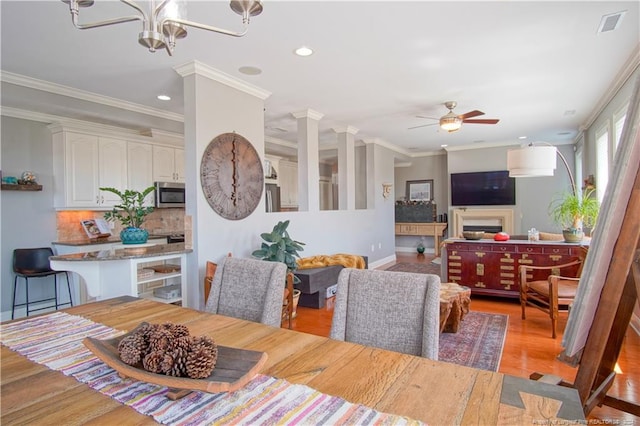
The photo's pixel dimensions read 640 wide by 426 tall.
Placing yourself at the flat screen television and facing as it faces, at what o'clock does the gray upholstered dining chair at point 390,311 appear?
The gray upholstered dining chair is roughly at 12 o'clock from the flat screen television.

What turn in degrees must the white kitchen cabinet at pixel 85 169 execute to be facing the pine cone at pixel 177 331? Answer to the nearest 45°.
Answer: approximately 45° to its right

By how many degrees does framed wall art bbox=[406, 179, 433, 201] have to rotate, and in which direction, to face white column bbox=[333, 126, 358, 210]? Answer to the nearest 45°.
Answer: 0° — it already faces it

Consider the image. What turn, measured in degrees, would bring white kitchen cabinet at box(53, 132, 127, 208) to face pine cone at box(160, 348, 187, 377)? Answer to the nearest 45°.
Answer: approximately 45° to its right

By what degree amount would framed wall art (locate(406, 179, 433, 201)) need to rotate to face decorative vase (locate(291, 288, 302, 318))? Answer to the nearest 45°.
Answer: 0° — it already faces it

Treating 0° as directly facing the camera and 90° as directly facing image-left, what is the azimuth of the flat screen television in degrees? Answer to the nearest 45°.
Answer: approximately 0°

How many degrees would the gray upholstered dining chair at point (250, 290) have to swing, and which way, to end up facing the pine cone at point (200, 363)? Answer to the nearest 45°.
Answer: approximately 45° to its left

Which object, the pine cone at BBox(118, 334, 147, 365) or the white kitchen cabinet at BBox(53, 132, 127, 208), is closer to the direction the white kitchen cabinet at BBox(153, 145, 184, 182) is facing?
the pine cone

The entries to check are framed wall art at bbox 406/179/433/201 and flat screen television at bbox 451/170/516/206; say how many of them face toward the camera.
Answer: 2
